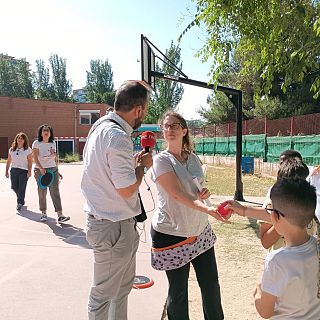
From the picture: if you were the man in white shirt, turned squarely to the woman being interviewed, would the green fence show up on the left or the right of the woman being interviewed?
left

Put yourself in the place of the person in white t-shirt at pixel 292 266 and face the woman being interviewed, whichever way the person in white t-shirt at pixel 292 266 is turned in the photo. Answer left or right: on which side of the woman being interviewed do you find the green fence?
right

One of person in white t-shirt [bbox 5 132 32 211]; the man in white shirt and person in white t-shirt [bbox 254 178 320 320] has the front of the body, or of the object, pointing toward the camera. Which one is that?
person in white t-shirt [bbox 5 132 32 211]

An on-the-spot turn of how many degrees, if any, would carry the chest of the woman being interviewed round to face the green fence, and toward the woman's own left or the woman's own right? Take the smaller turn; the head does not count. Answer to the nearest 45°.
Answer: approximately 135° to the woman's own left

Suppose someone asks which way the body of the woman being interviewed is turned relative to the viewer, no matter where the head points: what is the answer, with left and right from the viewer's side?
facing the viewer and to the right of the viewer

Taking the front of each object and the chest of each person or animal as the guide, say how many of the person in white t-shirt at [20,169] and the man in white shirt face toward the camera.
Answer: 1

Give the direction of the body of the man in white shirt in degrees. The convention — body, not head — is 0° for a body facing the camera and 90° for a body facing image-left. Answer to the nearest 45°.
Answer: approximately 225°

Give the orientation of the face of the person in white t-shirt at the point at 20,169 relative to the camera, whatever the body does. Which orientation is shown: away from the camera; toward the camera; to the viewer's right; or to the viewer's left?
toward the camera

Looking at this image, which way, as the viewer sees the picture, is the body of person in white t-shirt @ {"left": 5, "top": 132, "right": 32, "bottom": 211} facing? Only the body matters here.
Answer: toward the camera

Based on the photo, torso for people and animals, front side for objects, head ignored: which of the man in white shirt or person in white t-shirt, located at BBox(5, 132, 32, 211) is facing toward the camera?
the person in white t-shirt

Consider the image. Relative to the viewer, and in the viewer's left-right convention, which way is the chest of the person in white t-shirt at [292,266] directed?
facing away from the viewer and to the left of the viewer

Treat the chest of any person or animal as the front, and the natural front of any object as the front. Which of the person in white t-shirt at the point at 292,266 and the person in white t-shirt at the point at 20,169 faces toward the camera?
the person in white t-shirt at the point at 20,169

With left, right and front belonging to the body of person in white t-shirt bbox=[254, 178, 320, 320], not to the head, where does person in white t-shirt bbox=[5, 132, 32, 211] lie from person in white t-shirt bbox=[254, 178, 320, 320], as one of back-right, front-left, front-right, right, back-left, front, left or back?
front

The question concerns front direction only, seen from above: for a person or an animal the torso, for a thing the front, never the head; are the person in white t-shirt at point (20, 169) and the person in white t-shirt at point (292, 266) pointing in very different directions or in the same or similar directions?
very different directions

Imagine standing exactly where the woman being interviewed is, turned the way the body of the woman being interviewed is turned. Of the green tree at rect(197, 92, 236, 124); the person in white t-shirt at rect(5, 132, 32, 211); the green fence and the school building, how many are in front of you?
0
